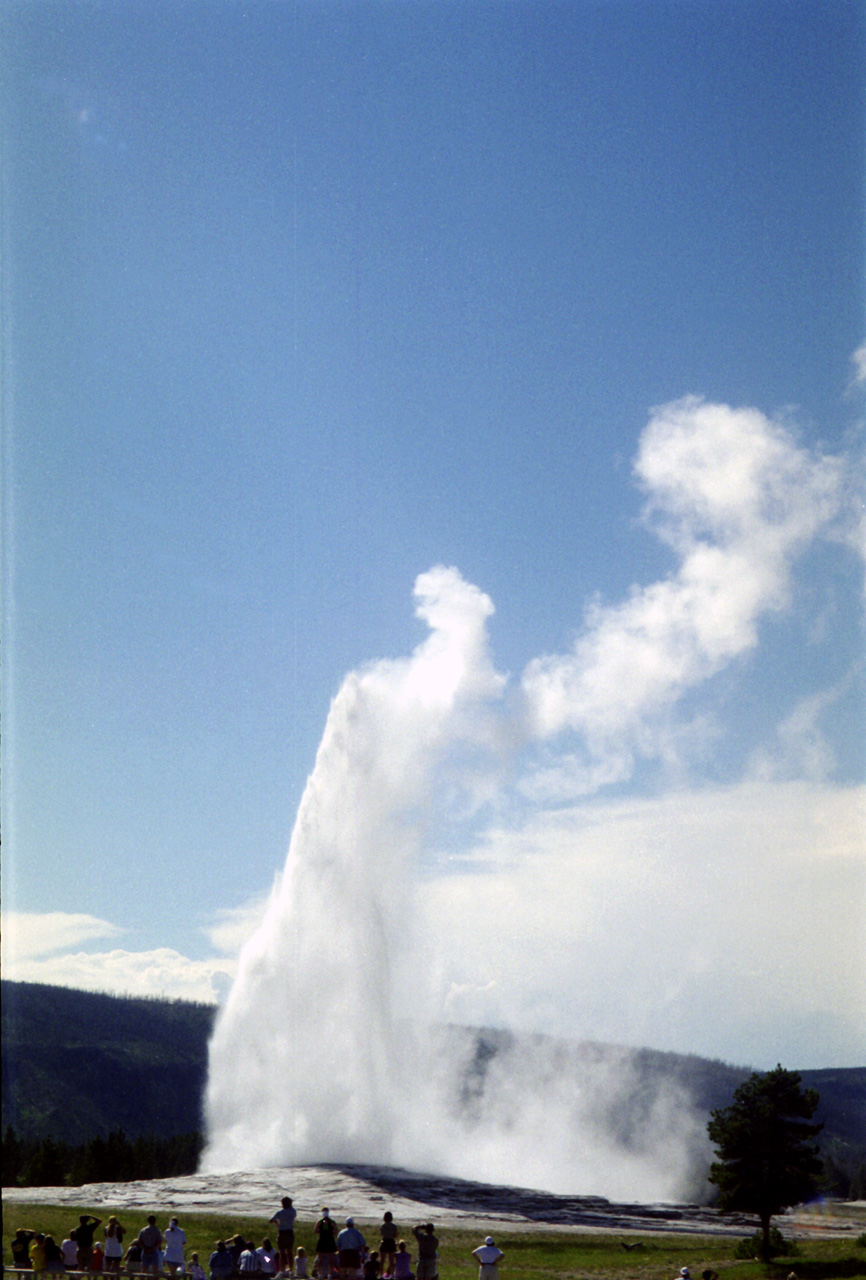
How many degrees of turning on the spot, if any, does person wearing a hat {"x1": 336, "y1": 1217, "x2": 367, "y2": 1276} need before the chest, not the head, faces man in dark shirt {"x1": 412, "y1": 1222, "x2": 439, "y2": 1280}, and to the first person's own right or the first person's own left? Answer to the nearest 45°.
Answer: approximately 90° to the first person's own right

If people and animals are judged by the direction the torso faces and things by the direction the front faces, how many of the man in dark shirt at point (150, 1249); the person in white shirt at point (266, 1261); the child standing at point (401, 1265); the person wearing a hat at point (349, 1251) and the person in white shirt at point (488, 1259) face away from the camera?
5

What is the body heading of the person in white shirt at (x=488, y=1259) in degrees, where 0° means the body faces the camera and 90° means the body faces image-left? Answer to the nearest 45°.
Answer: approximately 180°

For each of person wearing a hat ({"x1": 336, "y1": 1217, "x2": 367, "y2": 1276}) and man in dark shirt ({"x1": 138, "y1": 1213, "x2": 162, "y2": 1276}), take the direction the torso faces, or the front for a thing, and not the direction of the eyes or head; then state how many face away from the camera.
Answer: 2

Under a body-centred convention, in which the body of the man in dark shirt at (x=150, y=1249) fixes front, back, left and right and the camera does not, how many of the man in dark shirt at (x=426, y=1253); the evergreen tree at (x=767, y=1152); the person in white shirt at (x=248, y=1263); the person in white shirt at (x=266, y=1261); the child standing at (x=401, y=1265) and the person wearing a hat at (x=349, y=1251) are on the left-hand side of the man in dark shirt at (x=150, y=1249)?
0

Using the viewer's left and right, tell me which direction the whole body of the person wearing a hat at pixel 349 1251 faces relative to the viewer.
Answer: facing away from the viewer

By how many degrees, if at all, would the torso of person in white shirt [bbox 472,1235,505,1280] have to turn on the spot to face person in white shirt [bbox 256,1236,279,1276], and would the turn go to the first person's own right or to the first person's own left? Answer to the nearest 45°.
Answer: approximately 45° to the first person's own left

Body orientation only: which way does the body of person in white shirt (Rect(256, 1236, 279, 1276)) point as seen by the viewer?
away from the camera

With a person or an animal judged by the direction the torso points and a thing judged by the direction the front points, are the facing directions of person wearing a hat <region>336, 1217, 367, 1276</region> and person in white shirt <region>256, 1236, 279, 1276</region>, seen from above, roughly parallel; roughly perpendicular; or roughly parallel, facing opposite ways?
roughly parallel

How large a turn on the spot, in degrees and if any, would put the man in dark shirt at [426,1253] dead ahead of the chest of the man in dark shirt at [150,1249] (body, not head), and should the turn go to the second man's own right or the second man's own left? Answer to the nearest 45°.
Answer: approximately 135° to the second man's own right

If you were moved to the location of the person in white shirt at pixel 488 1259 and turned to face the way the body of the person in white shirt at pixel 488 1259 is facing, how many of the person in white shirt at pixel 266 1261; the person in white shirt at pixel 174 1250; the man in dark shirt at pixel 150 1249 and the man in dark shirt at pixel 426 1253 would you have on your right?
0

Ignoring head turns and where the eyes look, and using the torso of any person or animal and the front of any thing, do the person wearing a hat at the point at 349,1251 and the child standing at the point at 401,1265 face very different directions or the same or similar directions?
same or similar directions

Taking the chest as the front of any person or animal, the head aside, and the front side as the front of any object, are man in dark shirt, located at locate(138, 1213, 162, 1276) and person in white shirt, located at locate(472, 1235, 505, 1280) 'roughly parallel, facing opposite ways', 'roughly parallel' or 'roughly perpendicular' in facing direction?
roughly parallel

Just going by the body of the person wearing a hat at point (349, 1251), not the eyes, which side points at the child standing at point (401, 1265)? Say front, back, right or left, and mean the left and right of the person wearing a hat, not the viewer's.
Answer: right

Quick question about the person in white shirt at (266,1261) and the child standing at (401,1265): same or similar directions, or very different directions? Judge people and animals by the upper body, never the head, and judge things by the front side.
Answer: same or similar directions

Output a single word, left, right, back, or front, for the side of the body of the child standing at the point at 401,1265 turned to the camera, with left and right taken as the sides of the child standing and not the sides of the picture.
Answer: back

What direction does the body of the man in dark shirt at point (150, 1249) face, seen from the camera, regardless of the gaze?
away from the camera
